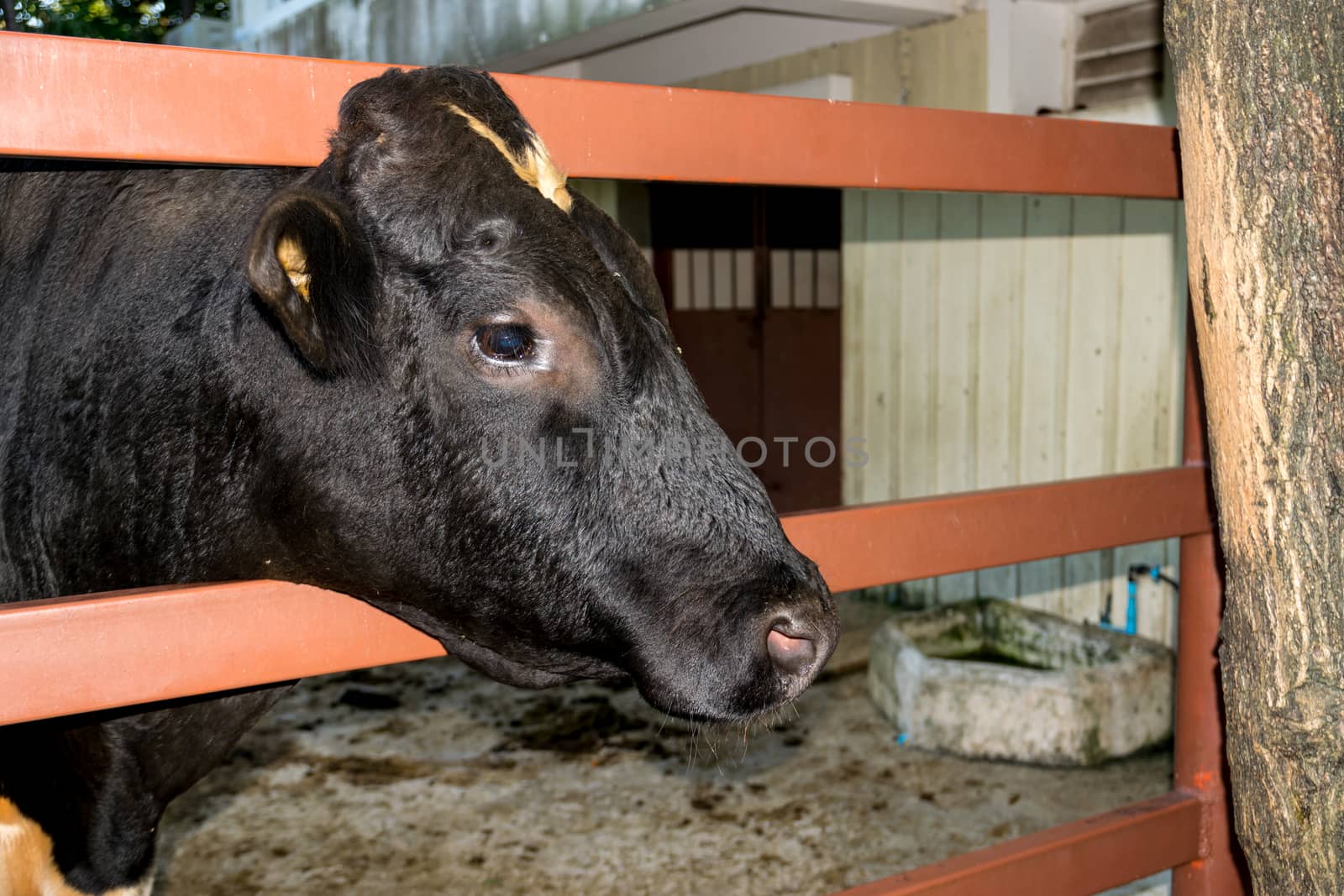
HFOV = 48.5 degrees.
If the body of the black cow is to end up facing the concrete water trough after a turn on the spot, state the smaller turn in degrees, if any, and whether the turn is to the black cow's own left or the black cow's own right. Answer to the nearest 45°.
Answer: approximately 45° to the black cow's own left

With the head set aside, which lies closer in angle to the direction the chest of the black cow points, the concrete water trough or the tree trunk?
the tree trunk

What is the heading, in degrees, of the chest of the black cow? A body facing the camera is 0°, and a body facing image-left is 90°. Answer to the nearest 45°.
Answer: approximately 270°

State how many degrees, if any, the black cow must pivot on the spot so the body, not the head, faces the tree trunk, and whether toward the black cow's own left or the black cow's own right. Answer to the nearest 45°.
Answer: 0° — it already faces it
